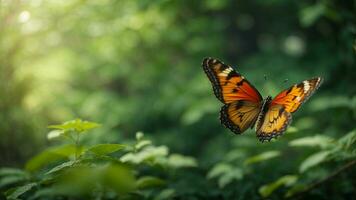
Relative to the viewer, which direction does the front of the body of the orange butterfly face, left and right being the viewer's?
facing away from the viewer and to the right of the viewer

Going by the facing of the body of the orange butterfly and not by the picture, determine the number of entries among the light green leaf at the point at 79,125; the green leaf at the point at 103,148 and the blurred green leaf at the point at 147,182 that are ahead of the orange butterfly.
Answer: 0

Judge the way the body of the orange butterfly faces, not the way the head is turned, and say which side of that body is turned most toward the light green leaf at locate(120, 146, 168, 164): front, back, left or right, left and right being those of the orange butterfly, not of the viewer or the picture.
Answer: back

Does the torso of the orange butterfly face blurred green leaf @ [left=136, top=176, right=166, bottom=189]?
no

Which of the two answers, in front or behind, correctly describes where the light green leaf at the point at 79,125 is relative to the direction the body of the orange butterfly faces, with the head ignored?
behind

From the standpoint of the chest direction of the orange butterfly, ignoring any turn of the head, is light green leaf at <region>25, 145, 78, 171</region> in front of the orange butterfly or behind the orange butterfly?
behind
